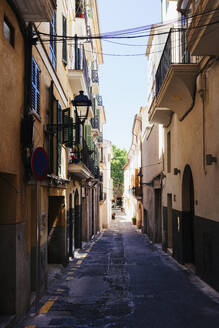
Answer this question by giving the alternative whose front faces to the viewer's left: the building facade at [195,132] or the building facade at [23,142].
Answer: the building facade at [195,132]

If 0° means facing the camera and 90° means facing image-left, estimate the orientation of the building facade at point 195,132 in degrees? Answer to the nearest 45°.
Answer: approximately 90°

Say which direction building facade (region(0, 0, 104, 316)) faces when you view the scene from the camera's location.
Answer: facing to the right of the viewer

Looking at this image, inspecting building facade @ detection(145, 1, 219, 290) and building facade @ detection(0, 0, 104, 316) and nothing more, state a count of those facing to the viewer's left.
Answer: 1

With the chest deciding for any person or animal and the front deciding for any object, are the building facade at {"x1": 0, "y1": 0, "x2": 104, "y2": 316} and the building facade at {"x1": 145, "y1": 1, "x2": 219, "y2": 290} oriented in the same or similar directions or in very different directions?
very different directions
